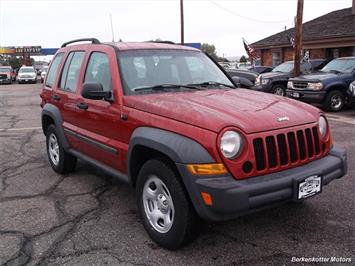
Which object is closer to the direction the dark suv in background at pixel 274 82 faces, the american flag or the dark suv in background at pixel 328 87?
the dark suv in background

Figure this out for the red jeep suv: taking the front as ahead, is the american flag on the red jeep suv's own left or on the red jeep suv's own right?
on the red jeep suv's own left

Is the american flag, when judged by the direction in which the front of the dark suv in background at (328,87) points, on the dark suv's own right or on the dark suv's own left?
on the dark suv's own right

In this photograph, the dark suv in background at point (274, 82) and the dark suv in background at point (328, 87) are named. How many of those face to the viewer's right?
0

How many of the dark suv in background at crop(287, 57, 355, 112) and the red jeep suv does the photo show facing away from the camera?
0

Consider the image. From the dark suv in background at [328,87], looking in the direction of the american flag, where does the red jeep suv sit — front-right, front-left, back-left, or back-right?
back-left

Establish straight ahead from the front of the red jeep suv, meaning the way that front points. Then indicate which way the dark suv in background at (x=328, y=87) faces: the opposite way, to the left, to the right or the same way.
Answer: to the right

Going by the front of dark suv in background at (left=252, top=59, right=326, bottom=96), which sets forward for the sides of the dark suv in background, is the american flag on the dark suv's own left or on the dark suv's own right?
on the dark suv's own right

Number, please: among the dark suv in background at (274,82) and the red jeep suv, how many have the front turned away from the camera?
0

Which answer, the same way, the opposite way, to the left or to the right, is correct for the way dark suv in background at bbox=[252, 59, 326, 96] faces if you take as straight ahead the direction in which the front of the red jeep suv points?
to the right

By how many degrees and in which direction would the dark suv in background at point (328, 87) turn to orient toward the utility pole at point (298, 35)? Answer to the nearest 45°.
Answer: approximately 135° to its right

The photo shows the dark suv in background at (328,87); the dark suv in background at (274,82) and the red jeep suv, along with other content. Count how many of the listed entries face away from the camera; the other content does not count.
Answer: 0

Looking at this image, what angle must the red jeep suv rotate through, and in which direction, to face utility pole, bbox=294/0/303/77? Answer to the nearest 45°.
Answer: approximately 135° to its left

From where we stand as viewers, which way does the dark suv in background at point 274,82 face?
facing the viewer and to the left of the viewer

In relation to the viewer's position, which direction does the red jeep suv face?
facing the viewer and to the right of the viewer

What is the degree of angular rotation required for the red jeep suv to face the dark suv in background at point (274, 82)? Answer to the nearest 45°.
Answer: approximately 135° to its left
